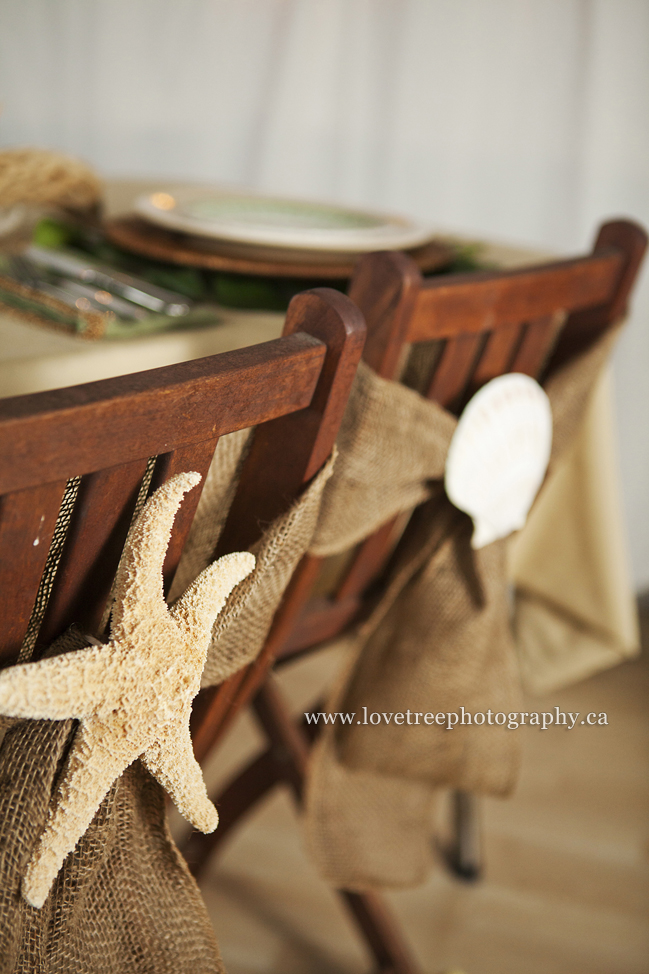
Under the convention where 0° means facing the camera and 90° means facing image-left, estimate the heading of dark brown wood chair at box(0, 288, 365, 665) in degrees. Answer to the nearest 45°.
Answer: approximately 135°

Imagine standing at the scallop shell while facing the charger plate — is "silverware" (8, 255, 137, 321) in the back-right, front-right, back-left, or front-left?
front-left

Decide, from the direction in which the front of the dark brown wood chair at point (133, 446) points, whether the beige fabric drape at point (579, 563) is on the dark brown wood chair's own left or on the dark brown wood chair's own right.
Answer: on the dark brown wood chair's own right
